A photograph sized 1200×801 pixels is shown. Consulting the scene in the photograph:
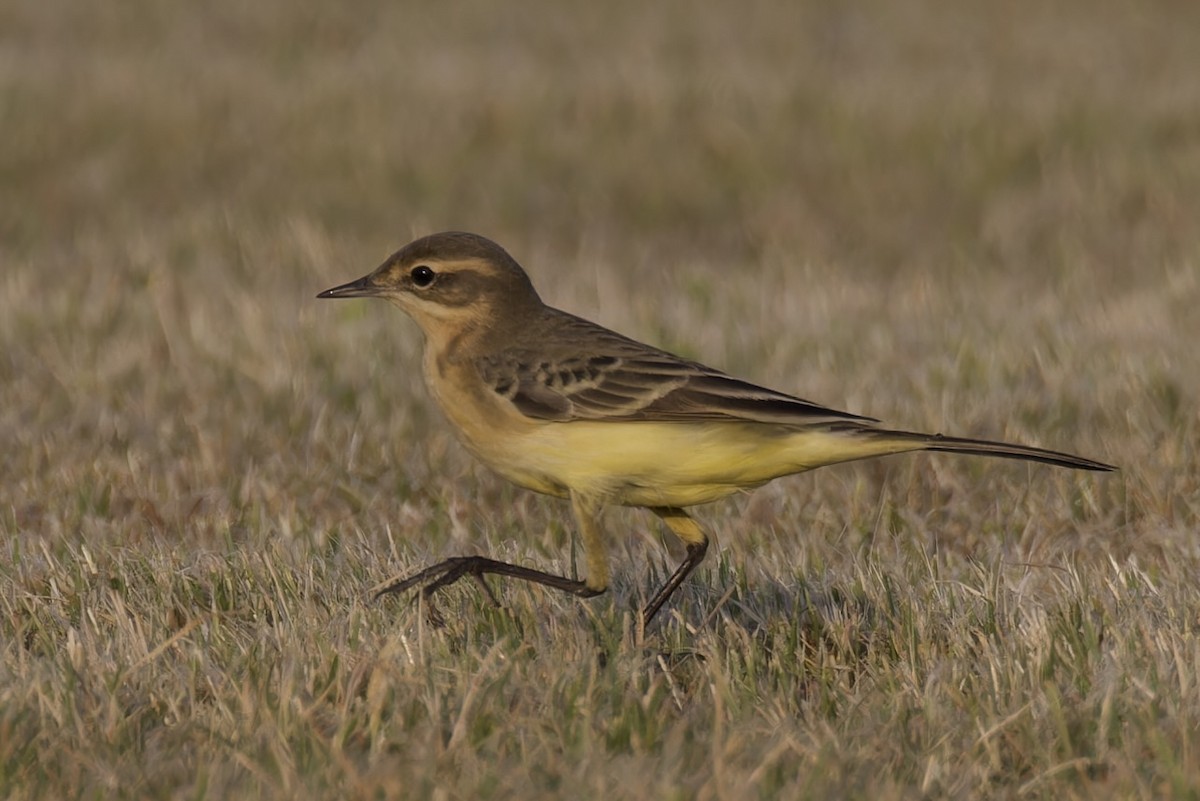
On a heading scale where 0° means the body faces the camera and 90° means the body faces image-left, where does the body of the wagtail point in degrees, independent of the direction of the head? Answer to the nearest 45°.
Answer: approximately 90°
